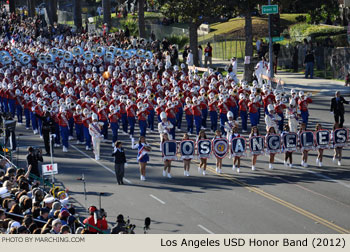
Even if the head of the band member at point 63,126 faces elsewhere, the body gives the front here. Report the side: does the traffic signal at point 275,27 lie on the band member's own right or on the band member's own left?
on the band member's own left

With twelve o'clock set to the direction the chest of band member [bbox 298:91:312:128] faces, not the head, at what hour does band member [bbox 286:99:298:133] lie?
band member [bbox 286:99:298:133] is roughly at 2 o'clock from band member [bbox 298:91:312:128].

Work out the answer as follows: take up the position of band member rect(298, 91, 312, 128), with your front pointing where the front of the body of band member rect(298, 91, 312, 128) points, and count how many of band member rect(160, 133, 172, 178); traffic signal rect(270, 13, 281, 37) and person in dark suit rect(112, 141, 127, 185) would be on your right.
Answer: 2

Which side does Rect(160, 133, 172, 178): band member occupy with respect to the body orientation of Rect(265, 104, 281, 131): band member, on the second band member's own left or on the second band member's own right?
on the second band member's own right

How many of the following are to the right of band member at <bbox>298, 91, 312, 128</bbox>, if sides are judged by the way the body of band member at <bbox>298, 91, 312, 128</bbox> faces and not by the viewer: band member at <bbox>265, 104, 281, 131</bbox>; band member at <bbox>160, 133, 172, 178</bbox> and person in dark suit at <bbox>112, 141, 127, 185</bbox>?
3

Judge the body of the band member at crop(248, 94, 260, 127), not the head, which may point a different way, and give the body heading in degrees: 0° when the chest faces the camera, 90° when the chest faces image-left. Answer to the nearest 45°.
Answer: approximately 315°
